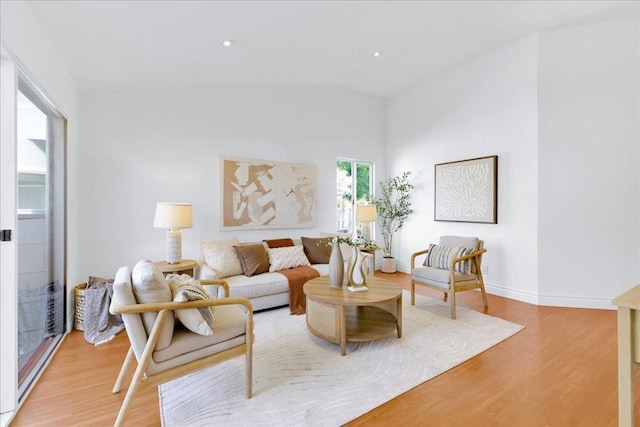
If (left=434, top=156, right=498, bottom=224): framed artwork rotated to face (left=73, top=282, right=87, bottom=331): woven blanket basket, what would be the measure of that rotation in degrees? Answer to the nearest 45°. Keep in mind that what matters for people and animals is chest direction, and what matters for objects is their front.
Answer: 0° — it already faces it

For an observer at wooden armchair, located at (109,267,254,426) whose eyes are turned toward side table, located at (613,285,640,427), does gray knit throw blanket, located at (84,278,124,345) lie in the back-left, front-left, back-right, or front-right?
back-left

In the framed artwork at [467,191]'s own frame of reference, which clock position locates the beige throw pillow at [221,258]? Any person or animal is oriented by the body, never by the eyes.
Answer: The beige throw pillow is roughly at 12 o'clock from the framed artwork.

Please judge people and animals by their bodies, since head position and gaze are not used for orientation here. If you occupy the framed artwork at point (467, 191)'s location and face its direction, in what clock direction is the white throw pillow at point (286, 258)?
The white throw pillow is roughly at 12 o'clock from the framed artwork.

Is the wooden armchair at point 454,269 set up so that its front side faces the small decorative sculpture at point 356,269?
yes

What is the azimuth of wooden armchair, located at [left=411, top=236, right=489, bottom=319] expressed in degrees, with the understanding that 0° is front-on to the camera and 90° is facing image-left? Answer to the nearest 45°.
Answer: approximately 45°
